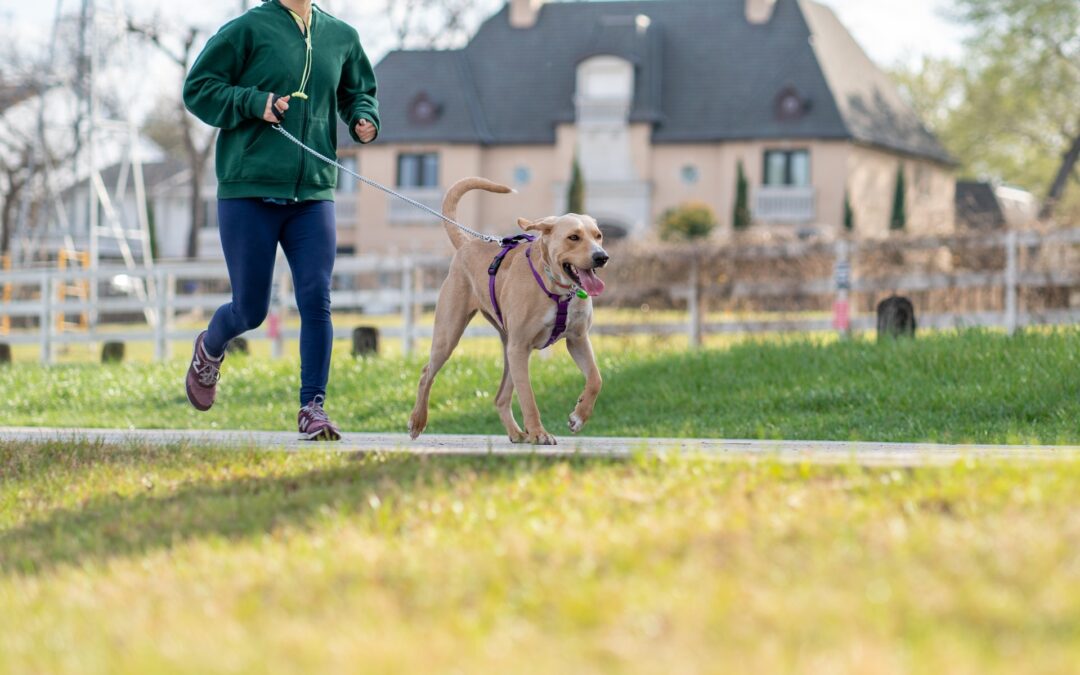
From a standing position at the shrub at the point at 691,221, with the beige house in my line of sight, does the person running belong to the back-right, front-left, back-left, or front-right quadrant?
back-left

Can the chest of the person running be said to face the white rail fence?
no

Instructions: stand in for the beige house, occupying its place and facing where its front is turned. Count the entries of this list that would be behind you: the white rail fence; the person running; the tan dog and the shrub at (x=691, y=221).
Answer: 0

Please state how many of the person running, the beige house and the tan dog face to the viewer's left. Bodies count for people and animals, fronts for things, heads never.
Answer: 0

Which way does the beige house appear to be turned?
toward the camera

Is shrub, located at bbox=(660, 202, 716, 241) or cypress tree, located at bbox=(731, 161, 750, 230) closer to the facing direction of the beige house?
the shrub

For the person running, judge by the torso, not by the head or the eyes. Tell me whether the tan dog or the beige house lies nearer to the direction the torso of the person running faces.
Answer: the tan dog

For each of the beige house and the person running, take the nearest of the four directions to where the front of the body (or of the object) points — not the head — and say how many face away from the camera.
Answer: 0

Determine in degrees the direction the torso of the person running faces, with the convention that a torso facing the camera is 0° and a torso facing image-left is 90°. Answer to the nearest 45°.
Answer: approximately 315°

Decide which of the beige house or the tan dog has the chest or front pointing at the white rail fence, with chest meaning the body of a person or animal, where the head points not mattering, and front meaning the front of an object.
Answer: the beige house

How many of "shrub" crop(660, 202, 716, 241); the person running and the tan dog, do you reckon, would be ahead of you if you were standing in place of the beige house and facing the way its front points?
3

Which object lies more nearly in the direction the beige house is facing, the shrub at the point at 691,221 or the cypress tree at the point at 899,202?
the shrub

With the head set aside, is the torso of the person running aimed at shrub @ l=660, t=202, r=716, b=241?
no

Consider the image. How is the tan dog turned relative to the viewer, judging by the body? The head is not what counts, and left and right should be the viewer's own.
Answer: facing the viewer and to the right of the viewer

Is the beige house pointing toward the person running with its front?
yes

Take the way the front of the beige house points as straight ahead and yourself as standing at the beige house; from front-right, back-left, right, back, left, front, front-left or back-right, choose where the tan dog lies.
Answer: front

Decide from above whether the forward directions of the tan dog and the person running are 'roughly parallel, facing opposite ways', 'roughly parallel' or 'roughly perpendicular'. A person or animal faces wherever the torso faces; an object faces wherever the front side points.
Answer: roughly parallel

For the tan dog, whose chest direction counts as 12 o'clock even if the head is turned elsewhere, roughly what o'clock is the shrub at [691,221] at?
The shrub is roughly at 8 o'clock from the tan dog.
